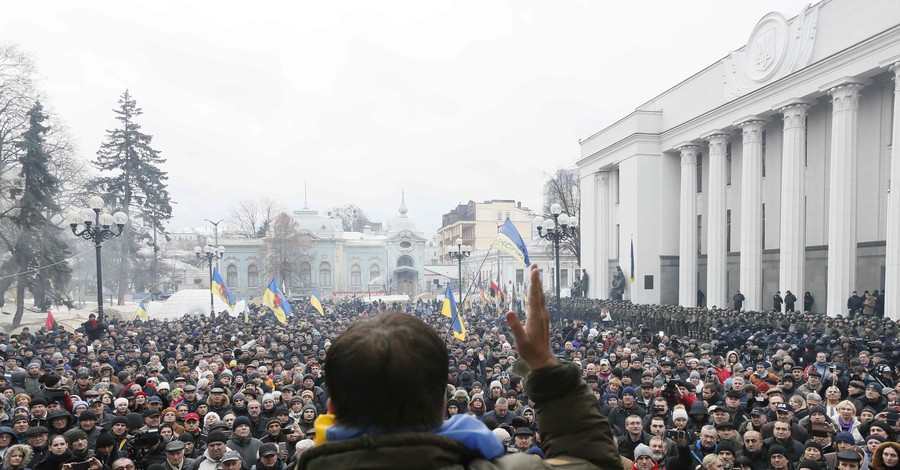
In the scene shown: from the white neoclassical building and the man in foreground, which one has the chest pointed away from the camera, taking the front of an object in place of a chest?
the man in foreground

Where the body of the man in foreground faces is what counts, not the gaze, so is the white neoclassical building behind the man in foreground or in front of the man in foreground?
in front

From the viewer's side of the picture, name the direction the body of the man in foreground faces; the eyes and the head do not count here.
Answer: away from the camera

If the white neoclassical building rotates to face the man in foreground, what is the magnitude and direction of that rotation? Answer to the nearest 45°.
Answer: approximately 45° to its left

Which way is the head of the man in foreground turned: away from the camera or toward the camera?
away from the camera

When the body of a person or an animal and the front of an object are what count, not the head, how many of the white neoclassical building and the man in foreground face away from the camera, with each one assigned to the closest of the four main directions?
1

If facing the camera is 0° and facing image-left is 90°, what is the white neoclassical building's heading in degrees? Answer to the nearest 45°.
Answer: approximately 45°
